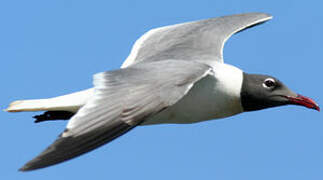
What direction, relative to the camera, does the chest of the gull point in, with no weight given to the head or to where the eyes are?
to the viewer's right
